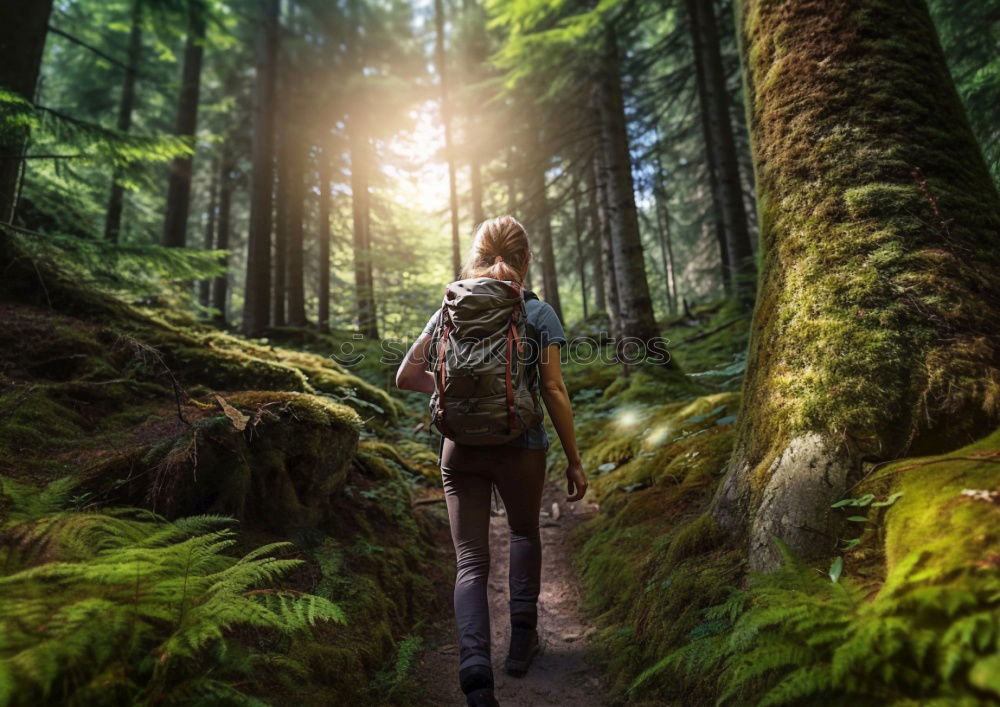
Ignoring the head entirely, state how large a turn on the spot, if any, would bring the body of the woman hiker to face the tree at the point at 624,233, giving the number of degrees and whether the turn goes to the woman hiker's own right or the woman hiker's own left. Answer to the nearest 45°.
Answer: approximately 45° to the woman hiker's own right

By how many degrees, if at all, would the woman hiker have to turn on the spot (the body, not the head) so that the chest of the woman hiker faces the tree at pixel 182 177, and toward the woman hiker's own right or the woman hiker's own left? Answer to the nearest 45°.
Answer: approximately 45° to the woman hiker's own left

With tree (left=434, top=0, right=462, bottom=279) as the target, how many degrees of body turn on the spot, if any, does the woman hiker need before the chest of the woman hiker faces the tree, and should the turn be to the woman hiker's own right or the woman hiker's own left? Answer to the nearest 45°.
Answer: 0° — they already face it

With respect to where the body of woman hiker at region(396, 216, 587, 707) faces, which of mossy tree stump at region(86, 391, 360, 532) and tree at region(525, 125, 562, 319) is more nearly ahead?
the tree

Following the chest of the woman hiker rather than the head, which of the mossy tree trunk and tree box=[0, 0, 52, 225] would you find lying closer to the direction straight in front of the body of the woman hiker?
the tree

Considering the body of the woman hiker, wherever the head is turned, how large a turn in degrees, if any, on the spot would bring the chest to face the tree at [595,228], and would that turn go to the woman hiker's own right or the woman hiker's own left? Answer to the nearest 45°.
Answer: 0° — they already face it

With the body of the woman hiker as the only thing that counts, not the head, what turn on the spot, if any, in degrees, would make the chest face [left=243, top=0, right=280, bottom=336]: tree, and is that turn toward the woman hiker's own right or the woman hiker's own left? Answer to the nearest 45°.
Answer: approximately 45° to the woman hiker's own left

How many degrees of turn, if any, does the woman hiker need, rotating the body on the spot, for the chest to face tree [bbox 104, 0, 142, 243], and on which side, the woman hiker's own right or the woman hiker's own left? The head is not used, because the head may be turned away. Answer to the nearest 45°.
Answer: approximately 45° to the woman hiker's own left

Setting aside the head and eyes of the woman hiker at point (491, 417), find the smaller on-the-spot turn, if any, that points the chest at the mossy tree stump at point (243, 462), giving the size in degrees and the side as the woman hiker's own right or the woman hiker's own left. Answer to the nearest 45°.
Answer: approximately 90° to the woman hiker's own left

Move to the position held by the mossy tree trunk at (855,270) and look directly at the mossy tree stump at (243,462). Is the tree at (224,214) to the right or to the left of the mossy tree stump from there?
right

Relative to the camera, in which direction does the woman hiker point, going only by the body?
away from the camera

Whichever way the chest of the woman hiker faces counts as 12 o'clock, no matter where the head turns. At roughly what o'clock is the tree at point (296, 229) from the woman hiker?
The tree is roughly at 11 o'clock from the woman hiker.
